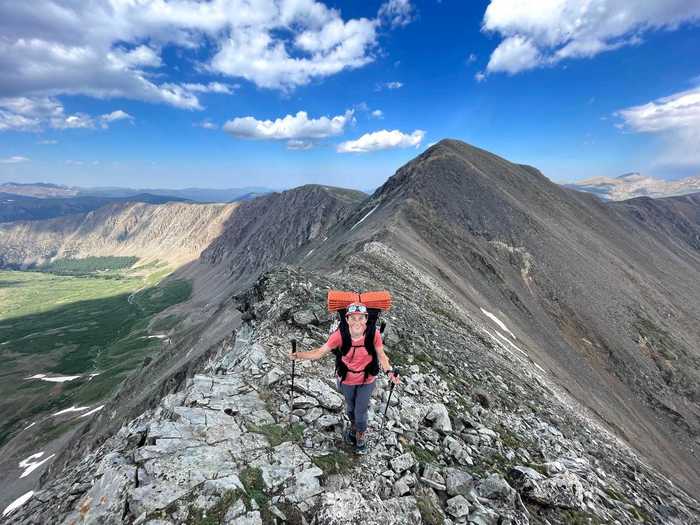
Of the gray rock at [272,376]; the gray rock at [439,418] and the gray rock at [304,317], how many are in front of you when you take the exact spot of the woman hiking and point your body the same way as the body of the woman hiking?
0

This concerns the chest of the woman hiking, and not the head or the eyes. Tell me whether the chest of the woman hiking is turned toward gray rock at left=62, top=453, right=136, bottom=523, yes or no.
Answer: no

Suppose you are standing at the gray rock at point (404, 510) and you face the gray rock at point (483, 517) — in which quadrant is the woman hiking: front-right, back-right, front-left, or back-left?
back-left

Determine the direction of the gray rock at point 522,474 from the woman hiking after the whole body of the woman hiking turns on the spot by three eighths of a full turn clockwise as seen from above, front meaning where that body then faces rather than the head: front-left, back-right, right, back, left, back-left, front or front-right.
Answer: back-right

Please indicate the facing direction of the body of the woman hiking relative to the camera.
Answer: toward the camera

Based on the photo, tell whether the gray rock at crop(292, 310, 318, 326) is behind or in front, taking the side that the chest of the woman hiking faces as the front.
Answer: behind

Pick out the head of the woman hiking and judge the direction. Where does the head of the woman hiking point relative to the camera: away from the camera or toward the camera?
toward the camera

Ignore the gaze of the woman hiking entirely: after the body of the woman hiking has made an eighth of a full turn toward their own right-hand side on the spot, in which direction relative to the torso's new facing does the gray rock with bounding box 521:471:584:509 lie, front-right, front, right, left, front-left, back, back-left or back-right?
back-left

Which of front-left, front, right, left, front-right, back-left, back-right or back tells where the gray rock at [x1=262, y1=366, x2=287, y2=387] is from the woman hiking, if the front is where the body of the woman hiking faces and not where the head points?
back-right

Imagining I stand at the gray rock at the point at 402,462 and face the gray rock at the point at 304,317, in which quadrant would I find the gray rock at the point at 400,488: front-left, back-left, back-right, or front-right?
back-left
